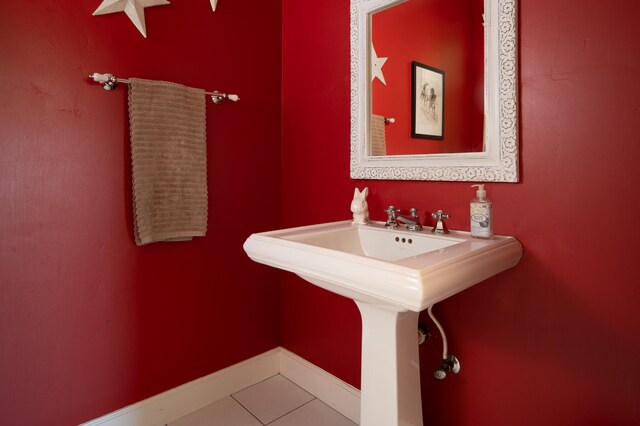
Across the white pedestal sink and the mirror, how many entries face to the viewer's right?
0

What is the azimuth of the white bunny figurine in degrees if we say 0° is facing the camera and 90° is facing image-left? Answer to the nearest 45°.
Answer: approximately 45°

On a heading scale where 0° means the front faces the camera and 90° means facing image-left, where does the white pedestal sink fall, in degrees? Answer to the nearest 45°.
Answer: approximately 45°

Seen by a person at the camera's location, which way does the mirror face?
facing the viewer and to the left of the viewer

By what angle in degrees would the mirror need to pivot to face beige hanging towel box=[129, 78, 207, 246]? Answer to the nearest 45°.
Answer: approximately 45° to its right
